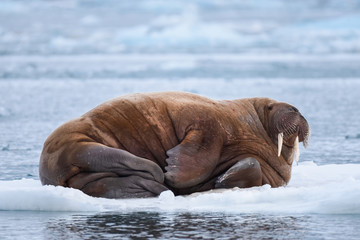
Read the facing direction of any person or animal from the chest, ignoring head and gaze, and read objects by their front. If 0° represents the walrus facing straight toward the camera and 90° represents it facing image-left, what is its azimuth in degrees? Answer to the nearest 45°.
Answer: approximately 270°
